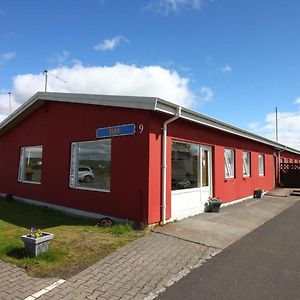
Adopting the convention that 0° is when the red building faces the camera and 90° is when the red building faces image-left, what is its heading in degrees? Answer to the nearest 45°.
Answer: approximately 315°

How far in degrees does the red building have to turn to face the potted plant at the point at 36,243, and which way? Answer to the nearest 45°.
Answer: approximately 45° to its right

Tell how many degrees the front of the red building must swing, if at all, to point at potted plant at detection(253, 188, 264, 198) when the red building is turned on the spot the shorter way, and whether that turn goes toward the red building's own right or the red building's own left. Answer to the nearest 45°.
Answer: approximately 90° to the red building's own left
